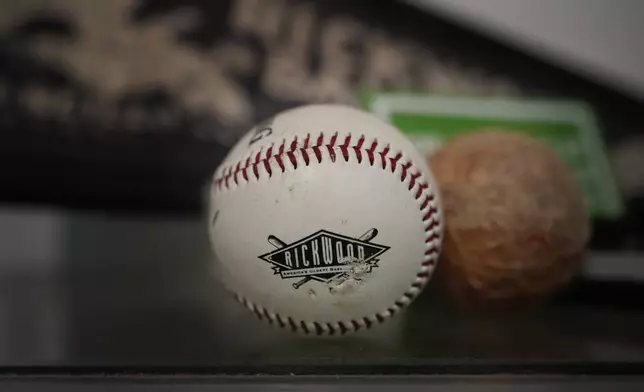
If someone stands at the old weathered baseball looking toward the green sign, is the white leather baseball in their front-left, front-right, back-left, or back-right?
back-left

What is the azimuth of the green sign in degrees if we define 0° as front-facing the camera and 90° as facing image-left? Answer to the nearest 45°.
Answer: approximately 0°

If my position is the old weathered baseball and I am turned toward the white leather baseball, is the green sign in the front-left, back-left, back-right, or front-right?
back-right
